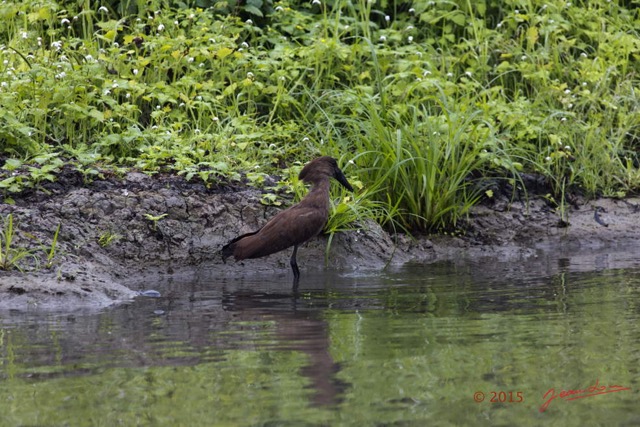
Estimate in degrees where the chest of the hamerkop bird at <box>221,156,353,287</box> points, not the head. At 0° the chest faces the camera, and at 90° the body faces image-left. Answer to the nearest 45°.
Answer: approximately 270°
